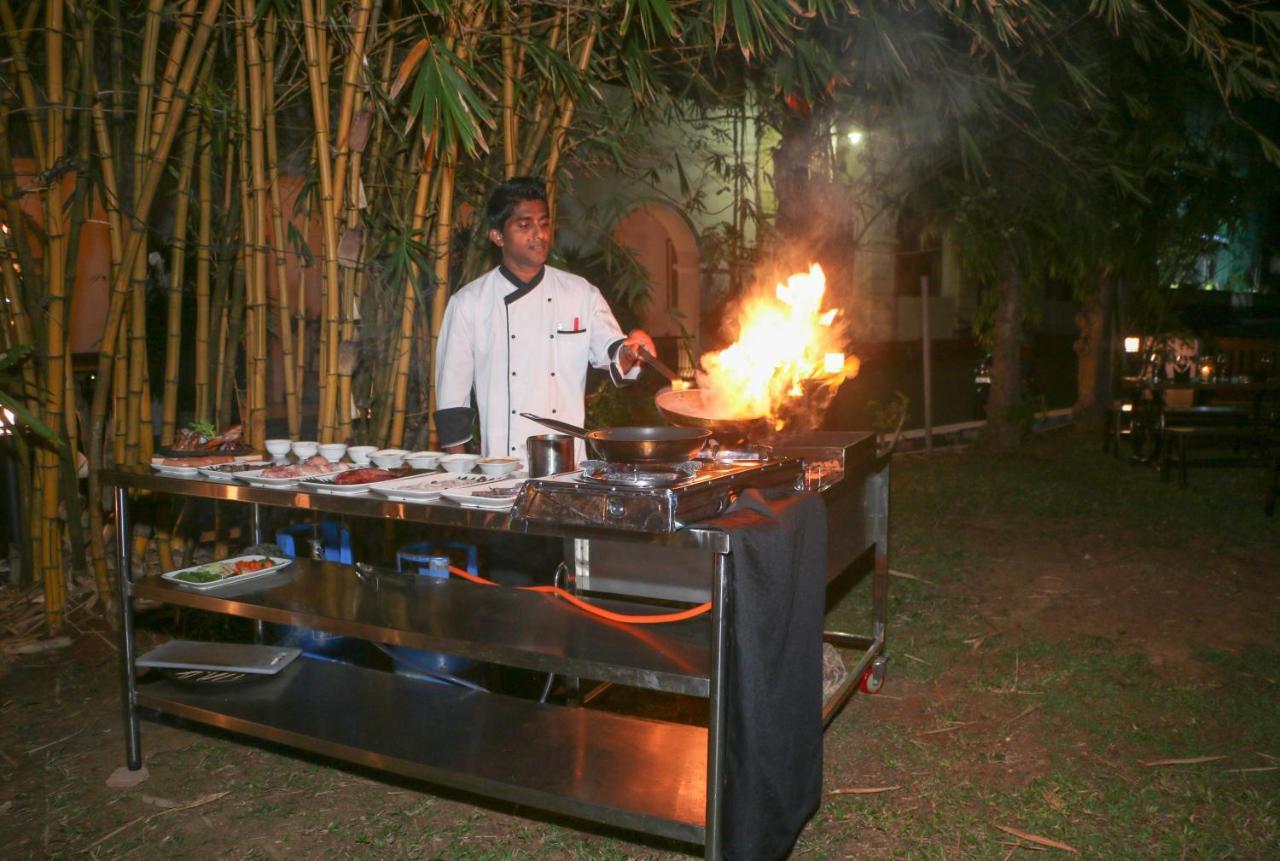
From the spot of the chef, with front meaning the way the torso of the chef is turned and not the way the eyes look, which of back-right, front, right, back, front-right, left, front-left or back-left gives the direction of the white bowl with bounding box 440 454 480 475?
front

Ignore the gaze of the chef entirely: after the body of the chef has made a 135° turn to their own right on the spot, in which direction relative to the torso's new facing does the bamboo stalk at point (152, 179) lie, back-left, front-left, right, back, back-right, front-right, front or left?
front-left

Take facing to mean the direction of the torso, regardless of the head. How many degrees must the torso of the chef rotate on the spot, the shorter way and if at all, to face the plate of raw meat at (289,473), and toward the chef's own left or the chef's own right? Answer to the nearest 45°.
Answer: approximately 45° to the chef's own right

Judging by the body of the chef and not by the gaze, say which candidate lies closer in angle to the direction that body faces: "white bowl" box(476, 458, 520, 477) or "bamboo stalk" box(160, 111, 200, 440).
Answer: the white bowl

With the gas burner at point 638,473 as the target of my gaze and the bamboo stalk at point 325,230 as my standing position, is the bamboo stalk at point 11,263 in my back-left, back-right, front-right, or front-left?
back-right

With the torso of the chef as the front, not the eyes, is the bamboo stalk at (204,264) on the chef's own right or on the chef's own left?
on the chef's own right

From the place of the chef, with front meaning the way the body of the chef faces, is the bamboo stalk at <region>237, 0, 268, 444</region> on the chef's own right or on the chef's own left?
on the chef's own right

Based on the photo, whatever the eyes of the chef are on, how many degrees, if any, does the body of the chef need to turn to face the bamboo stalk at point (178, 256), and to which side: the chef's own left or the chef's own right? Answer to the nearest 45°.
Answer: approximately 90° to the chef's own right

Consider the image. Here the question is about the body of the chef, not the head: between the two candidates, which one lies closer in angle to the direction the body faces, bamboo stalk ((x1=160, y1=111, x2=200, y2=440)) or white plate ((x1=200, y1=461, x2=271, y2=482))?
the white plate

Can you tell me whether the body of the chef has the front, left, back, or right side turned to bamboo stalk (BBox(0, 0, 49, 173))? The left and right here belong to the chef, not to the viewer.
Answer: right

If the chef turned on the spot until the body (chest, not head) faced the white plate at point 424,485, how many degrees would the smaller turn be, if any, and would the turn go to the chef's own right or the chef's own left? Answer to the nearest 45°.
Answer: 0° — they already face it

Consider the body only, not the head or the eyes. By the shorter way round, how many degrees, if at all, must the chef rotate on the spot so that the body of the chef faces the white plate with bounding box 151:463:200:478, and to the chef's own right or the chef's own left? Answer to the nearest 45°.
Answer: approximately 45° to the chef's own right

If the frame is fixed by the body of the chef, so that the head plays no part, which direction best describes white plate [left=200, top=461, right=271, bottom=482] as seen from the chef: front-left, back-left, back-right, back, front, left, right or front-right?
front-right

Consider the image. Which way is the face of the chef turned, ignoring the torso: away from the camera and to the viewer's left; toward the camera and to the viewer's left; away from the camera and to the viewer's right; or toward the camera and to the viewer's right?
toward the camera and to the viewer's right

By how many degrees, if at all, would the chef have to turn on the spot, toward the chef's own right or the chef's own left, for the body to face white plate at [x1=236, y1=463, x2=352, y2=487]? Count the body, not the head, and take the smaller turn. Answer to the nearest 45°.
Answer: approximately 45° to the chef's own right

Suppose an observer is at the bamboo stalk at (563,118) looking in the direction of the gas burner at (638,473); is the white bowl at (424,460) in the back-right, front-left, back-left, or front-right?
front-right

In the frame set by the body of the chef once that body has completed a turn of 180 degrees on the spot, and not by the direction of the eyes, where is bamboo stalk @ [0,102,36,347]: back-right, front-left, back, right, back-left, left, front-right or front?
left

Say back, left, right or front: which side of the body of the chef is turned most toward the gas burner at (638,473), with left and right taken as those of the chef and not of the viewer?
front

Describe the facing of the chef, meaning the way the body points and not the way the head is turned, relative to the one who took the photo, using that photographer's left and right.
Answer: facing the viewer
